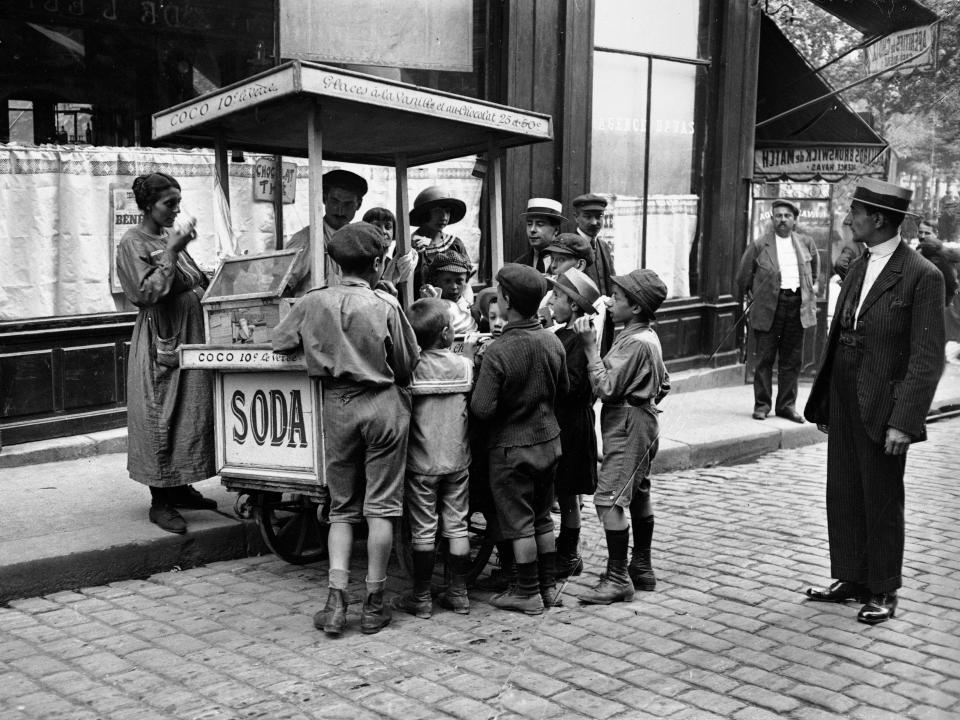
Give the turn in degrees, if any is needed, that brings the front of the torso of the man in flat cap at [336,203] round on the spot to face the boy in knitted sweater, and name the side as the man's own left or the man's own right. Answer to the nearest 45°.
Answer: approximately 45° to the man's own left

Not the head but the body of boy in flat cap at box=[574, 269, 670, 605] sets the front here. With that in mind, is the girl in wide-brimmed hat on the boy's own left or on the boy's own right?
on the boy's own right

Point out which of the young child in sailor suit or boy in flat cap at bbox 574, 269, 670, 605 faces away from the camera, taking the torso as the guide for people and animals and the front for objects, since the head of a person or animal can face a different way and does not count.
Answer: the young child in sailor suit

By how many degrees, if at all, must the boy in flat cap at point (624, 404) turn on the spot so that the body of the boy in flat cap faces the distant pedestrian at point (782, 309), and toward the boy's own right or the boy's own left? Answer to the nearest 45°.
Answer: approximately 90° to the boy's own right

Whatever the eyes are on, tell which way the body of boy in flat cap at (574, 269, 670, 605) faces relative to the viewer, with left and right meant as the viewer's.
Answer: facing to the left of the viewer

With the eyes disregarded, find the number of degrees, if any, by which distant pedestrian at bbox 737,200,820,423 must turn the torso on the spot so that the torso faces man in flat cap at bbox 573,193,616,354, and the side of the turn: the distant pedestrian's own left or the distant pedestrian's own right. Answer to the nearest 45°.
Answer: approximately 45° to the distant pedestrian's own right

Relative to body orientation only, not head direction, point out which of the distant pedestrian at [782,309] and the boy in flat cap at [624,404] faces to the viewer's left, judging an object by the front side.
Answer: the boy in flat cap

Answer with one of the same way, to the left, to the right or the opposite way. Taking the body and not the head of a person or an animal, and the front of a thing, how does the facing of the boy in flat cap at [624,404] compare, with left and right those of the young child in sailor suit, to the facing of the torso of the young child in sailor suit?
to the left

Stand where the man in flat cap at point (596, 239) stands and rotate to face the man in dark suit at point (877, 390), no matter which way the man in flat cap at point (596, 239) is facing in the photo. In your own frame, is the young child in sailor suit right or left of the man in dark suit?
right

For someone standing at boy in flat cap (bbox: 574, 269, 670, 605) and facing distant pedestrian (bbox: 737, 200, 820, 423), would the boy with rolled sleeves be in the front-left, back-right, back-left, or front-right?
back-left

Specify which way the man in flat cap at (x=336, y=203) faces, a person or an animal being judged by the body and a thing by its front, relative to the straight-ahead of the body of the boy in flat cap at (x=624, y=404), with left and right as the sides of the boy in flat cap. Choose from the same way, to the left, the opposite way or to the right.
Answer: to the left

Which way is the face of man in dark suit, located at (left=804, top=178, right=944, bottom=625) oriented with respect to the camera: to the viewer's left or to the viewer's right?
to the viewer's left

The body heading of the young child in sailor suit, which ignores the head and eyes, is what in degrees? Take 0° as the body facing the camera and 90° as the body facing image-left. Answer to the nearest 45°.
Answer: approximately 180°

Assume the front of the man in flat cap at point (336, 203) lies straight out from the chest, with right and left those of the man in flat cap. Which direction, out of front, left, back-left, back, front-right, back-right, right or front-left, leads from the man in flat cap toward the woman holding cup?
right

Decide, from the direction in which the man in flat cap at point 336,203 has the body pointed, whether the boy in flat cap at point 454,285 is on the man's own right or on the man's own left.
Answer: on the man's own left
